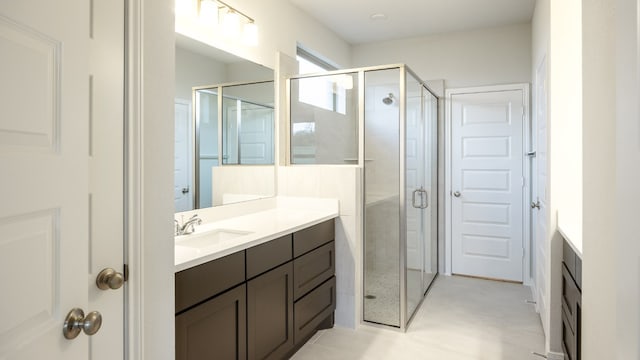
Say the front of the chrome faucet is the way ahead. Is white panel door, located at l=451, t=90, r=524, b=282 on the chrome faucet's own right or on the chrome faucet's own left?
on the chrome faucet's own left

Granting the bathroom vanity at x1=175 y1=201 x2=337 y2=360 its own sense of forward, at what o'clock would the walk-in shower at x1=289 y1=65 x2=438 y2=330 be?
The walk-in shower is roughly at 9 o'clock from the bathroom vanity.

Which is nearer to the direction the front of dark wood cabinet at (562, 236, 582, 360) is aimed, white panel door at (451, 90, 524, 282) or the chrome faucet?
the chrome faucet

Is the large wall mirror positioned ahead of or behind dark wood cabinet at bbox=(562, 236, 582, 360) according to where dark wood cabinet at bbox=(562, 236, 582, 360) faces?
ahead

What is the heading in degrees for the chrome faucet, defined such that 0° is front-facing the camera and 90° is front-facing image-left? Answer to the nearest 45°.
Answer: approximately 315°

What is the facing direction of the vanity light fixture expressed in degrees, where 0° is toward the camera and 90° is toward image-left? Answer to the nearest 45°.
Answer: approximately 315°

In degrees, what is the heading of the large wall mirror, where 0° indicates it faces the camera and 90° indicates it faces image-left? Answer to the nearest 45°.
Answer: approximately 315°

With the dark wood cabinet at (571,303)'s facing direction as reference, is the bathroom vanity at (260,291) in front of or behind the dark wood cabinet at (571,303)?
in front

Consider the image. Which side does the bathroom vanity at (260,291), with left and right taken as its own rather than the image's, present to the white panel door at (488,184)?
left

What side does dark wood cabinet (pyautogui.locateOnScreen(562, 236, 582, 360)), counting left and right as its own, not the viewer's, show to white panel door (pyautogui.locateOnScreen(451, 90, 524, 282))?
right

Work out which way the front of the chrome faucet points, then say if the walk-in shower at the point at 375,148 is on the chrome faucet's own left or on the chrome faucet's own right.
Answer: on the chrome faucet's own left

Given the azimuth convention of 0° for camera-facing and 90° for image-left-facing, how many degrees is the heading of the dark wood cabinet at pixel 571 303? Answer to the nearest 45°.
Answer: approximately 90°

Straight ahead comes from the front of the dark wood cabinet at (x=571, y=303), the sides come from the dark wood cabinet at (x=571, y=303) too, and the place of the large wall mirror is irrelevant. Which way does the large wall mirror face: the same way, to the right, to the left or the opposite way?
the opposite way
